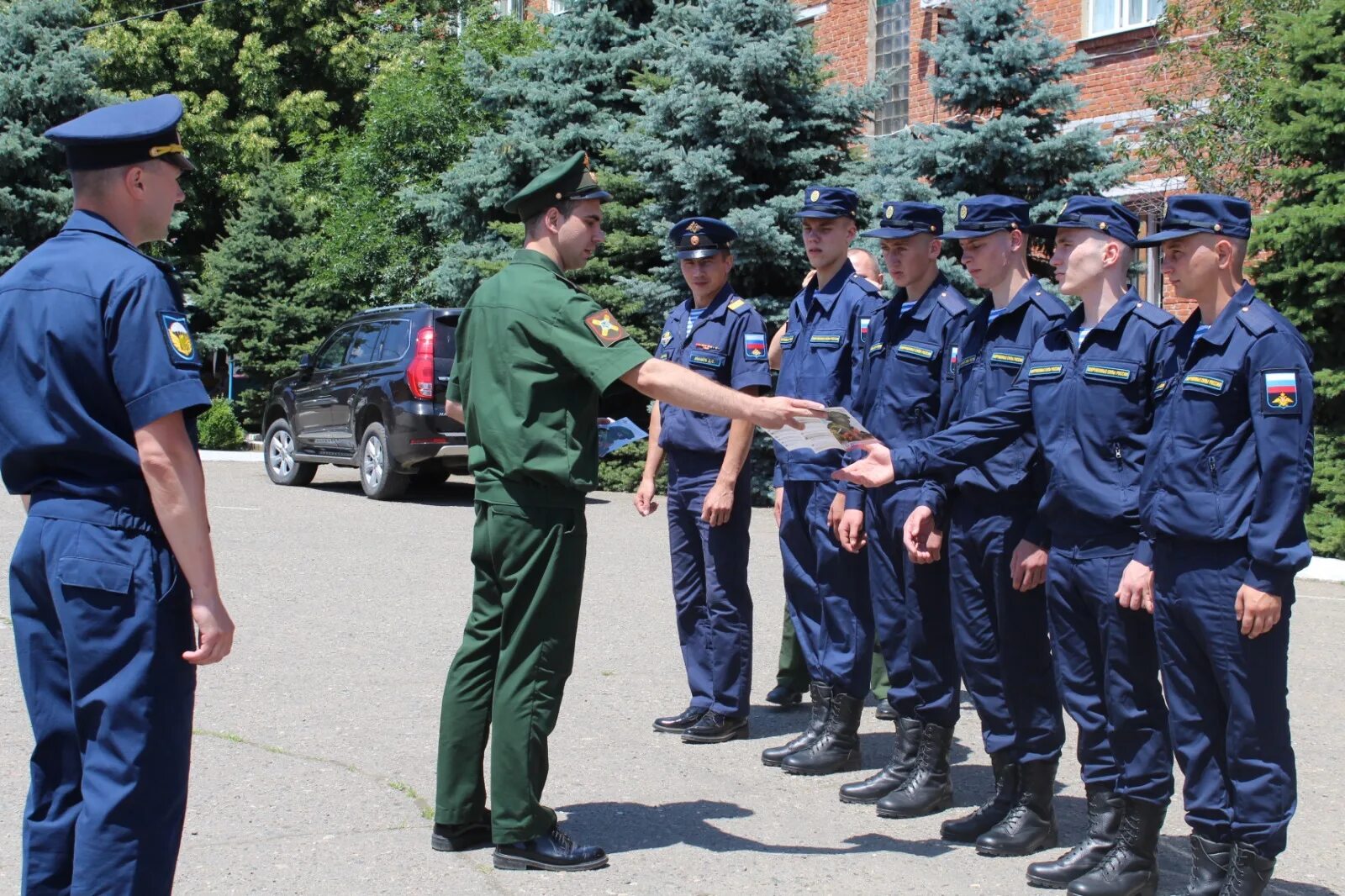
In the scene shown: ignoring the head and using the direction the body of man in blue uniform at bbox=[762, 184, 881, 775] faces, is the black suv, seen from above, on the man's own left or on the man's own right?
on the man's own right

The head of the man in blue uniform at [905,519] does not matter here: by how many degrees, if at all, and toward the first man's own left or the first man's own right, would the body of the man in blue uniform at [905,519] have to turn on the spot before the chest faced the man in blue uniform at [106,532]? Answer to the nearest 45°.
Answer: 0° — they already face them

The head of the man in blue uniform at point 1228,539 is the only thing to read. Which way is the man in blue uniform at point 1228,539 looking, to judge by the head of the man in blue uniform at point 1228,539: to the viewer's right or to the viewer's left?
to the viewer's left

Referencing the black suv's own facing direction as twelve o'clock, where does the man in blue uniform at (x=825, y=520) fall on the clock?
The man in blue uniform is roughly at 7 o'clock from the black suv.

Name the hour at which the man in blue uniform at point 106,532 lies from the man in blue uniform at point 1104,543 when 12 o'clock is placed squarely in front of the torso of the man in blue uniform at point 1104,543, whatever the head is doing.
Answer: the man in blue uniform at point 106,532 is roughly at 12 o'clock from the man in blue uniform at point 1104,543.

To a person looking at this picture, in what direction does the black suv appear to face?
facing away from the viewer and to the left of the viewer

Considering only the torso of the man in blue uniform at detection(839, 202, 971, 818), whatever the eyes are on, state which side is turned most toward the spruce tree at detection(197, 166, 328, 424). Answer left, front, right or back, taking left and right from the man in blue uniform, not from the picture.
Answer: right

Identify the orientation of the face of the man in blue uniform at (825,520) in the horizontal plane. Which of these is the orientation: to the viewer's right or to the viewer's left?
to the viewer's left

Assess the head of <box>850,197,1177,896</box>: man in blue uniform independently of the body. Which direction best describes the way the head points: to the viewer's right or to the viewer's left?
to the viewer's left

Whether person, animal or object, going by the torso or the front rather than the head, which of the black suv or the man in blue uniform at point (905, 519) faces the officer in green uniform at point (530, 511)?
the man in blue uniform

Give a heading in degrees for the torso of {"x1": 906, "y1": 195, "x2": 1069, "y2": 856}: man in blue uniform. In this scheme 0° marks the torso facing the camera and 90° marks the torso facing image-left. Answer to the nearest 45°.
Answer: approximately 45°
